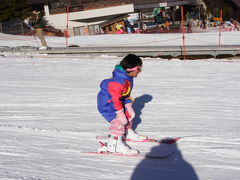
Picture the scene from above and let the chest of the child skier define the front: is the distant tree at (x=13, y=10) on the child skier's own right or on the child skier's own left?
on the child skier's own left

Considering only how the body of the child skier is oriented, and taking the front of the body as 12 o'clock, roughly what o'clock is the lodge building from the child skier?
The lodge building is roughly at 9 o'clock from the child skier.

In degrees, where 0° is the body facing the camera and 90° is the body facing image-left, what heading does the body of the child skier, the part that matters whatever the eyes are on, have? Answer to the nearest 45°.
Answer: approximately 270°

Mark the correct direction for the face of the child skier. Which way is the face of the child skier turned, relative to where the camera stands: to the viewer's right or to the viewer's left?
to the viewer's right
